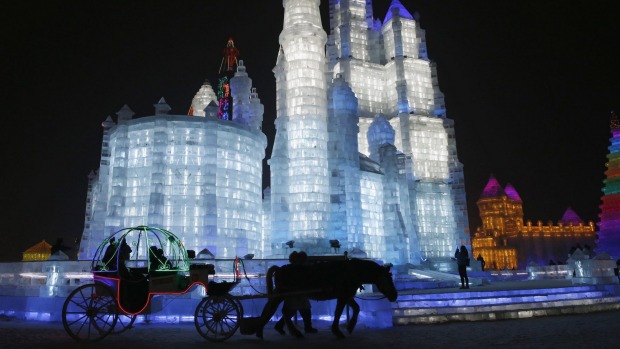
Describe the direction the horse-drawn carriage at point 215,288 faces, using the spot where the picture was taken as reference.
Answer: facing to the right of the viewer

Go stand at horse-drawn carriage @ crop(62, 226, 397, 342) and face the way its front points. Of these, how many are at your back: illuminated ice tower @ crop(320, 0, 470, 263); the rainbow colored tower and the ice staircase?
0

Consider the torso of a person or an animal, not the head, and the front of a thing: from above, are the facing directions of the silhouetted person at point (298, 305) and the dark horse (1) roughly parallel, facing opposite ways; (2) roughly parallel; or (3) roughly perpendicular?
roughly parallel

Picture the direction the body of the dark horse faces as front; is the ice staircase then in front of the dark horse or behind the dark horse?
in front

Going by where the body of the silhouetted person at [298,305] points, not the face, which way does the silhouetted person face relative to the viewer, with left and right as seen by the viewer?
facing to the right of the viewer

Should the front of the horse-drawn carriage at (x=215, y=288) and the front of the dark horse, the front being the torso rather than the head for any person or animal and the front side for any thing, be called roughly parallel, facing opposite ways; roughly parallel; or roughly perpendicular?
roughly parallel

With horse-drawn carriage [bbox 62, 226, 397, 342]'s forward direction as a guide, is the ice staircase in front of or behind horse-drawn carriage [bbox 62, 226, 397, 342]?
in front

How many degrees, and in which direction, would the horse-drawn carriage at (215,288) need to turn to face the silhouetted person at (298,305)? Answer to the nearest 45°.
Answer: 0° — it already faces them

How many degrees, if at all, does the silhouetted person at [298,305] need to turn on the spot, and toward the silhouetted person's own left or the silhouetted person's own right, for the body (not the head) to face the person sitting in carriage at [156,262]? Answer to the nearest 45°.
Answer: approximately 180°

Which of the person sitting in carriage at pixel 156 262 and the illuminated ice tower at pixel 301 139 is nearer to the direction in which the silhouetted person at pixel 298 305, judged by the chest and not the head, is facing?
the illuminated ice tower

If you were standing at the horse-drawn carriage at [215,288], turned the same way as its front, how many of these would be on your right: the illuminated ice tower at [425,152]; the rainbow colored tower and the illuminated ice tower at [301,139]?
0

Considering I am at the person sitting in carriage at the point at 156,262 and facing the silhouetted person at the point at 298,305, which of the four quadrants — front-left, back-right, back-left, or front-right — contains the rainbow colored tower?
front-left

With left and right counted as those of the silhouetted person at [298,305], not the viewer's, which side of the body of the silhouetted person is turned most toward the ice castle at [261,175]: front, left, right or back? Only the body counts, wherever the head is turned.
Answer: left

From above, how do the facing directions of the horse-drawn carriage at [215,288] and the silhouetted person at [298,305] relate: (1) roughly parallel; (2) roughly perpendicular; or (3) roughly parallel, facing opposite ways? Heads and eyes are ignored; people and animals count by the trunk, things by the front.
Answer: roughly parallel

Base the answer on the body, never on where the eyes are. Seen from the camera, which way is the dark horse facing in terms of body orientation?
to the viewer's right

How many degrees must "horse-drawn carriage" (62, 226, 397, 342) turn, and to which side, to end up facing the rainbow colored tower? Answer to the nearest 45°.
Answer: approximately 45° to its left

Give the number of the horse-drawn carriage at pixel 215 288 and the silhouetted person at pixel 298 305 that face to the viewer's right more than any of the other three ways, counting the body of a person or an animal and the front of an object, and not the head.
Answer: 2
